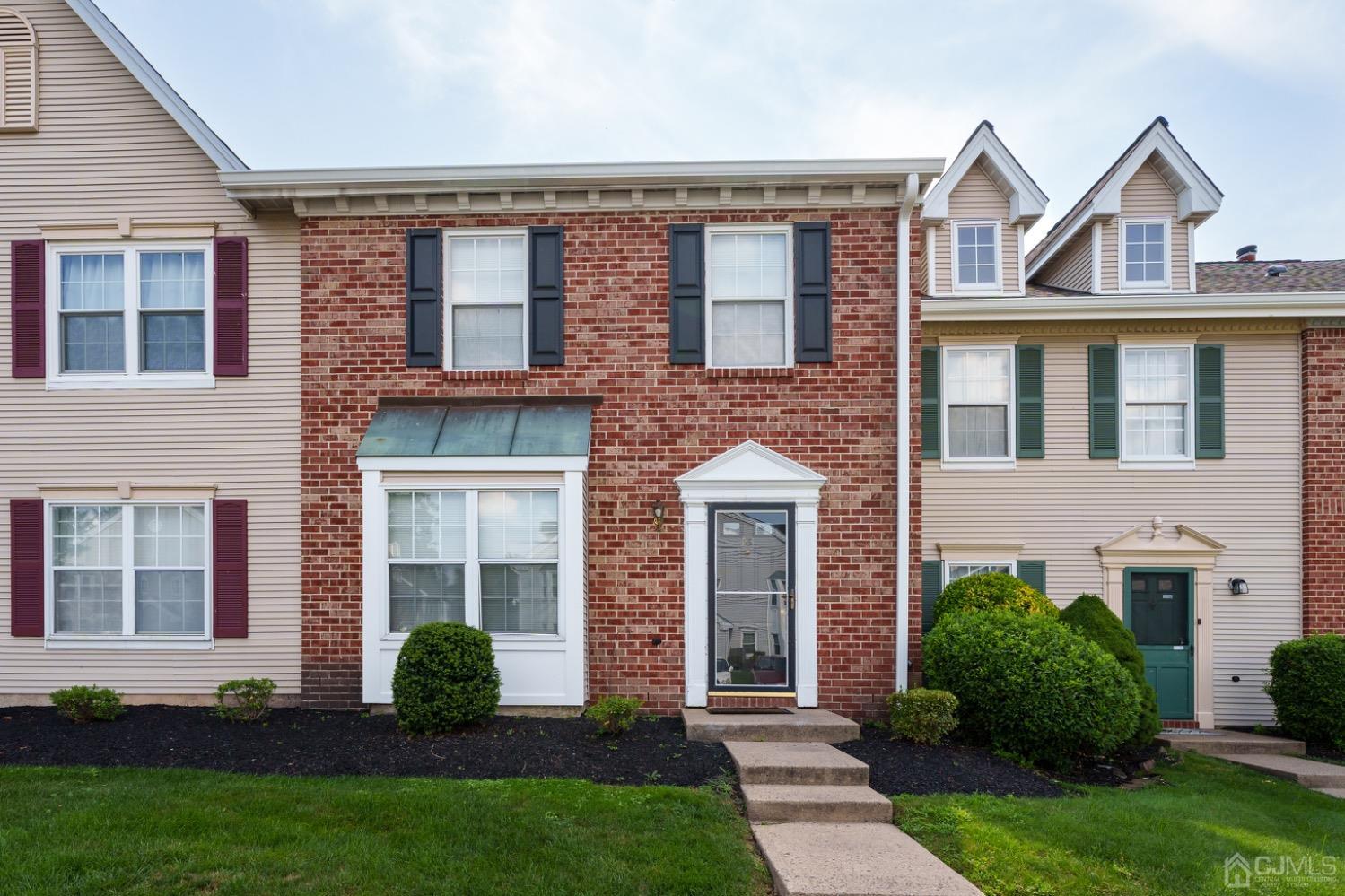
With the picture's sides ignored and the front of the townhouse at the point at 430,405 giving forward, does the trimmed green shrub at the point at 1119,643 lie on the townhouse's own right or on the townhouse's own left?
on the townhouse's own left

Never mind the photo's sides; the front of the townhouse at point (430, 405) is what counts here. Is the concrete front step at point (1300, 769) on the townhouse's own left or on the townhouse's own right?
on the townhouse's own left

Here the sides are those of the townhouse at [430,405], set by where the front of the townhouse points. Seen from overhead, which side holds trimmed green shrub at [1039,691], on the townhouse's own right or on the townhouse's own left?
on the townhouse's own left

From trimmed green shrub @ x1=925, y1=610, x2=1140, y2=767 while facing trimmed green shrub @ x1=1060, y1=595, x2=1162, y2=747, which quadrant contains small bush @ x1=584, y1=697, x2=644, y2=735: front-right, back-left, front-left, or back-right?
back-left

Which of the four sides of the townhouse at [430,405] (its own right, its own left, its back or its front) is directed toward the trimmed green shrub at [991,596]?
left

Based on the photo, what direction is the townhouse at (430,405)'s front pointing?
toward the camera
